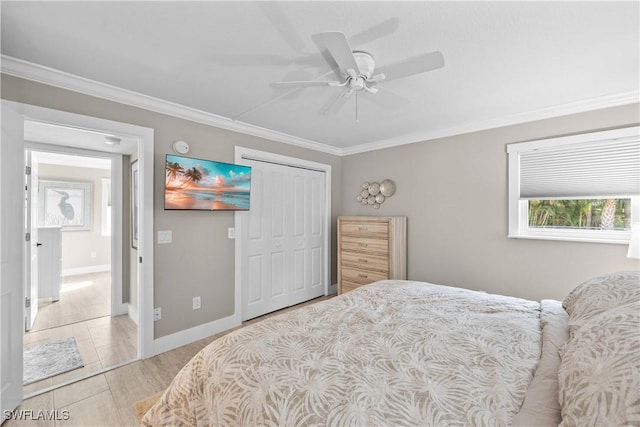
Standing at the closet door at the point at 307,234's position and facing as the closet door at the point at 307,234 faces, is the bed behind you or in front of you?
in front

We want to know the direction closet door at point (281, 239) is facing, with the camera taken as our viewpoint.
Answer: facing the viewer and to the right of the viewer

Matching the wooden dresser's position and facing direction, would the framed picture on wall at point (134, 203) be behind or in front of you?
in front

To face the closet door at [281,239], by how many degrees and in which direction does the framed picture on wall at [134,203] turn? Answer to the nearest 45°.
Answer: approximately 135° to its left

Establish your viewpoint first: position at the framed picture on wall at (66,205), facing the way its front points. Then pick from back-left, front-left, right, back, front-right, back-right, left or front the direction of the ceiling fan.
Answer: front

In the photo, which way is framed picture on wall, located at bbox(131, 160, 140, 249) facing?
to the viewer's left

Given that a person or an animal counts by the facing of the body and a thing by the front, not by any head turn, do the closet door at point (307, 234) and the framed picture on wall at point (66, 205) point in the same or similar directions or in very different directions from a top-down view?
same or similar directions

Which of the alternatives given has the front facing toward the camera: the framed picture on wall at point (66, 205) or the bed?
the framed picture on wall

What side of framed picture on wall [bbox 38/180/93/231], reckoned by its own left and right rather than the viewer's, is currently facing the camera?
front

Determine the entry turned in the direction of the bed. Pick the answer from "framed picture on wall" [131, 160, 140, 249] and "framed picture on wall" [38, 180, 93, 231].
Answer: "framed picture on wall" [38, 180, 93, 231]

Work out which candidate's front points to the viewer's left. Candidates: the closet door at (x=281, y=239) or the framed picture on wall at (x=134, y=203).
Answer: the framed picture on wall

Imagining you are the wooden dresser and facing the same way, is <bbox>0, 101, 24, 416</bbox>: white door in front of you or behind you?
in front

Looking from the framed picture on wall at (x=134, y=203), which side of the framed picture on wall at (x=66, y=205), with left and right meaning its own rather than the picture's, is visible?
front

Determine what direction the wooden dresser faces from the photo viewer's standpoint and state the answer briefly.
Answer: facing the viewer and to the left of the viewer
